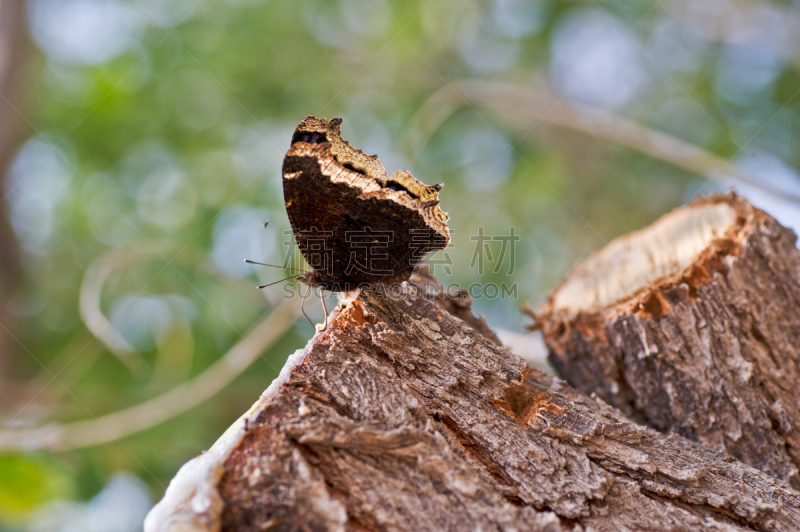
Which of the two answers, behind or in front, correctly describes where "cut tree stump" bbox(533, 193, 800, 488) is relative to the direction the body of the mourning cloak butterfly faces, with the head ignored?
behind

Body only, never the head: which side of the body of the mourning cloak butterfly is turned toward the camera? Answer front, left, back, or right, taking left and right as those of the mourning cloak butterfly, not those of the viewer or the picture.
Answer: left
